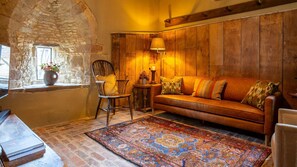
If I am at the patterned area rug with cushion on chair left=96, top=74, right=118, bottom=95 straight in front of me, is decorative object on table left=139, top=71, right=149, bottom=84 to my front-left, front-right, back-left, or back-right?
front-right

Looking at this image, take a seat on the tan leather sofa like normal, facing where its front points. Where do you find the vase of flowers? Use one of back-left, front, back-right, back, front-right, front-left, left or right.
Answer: front-right

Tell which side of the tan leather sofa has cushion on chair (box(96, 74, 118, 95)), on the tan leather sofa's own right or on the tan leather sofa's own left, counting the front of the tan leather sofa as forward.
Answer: on the tan leather sofa's own right

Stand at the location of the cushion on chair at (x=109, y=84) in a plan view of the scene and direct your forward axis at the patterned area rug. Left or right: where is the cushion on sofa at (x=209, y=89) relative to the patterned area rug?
left

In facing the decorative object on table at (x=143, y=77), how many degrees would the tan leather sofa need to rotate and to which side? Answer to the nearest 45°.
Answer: approximately 90° to its right

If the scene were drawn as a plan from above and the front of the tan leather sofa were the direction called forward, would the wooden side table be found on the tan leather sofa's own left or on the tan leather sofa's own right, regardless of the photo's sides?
on the tan leather sofa's own right

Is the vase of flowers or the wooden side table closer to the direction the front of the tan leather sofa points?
the vase of flowers

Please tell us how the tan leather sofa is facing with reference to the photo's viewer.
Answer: facing the viewer and to the left of the viewer
